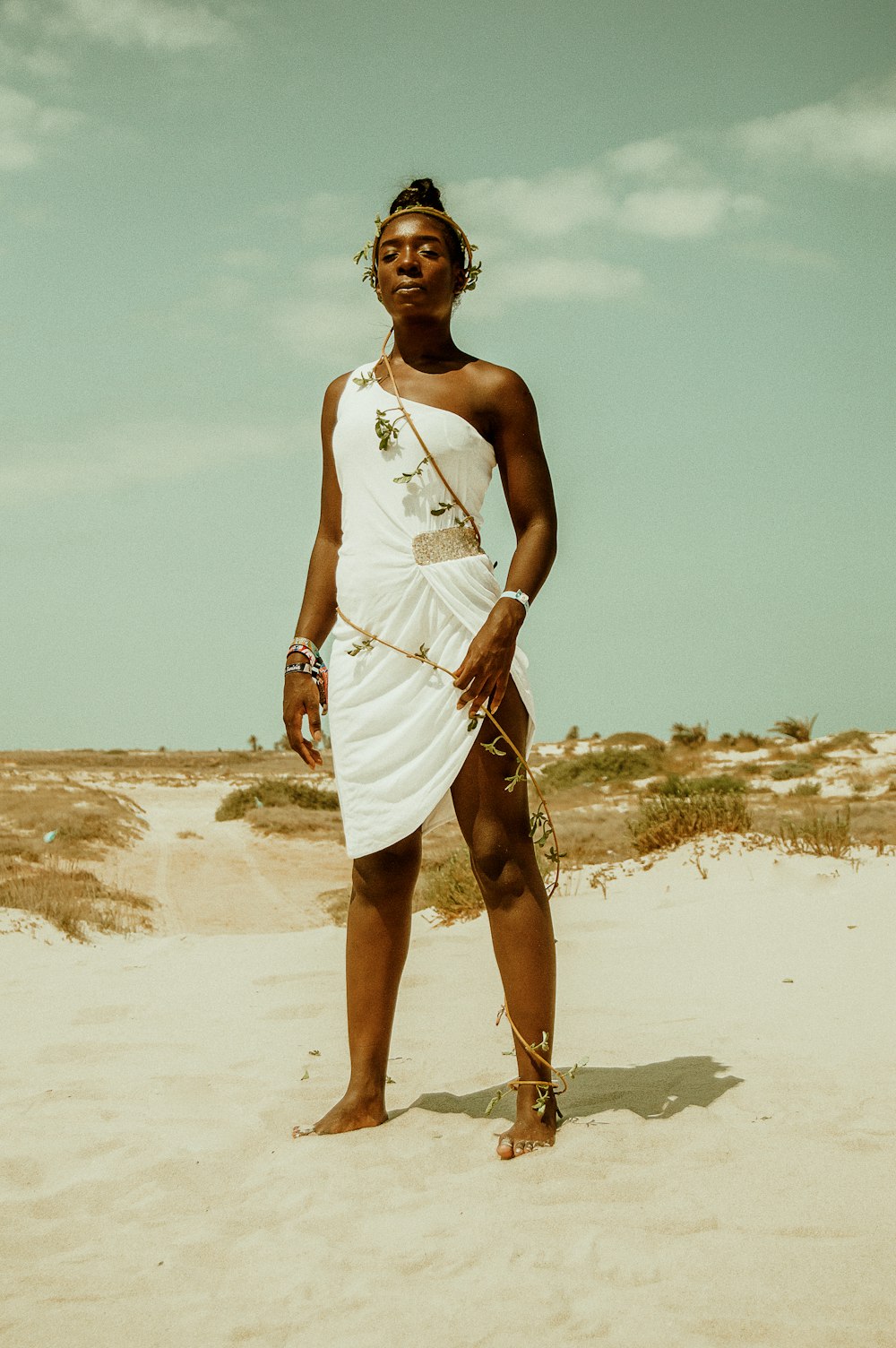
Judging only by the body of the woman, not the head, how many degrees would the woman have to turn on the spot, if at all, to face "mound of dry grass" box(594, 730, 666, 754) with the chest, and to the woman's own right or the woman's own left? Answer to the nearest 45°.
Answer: approximately 180°

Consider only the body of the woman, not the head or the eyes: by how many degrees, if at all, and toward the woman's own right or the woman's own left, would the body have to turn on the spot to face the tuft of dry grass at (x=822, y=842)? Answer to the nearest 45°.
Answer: approximately 135° to the woman's own left

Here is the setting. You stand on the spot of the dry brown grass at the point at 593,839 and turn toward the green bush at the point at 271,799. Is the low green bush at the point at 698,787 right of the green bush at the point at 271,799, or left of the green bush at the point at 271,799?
right

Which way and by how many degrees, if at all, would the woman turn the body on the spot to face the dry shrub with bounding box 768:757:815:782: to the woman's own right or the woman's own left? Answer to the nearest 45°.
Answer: approximately 180°

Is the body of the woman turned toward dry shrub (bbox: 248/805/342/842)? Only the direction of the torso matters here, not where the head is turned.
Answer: no

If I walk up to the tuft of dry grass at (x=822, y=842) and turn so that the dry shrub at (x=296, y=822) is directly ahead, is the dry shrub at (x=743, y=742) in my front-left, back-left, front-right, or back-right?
front-right

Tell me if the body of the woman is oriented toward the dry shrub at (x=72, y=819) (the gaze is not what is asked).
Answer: no

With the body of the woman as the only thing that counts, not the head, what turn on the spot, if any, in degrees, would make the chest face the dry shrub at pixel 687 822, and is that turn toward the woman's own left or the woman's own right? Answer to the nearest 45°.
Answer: approximately 180°

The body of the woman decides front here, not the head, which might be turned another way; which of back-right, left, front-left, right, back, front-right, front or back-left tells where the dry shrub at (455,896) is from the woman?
back

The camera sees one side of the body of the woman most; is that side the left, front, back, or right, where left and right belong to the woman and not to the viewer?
front

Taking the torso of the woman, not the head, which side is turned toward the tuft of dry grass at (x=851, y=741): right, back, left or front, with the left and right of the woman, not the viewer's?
back

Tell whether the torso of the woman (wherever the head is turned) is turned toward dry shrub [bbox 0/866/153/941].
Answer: no

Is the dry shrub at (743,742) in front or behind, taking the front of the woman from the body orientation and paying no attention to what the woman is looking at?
behind

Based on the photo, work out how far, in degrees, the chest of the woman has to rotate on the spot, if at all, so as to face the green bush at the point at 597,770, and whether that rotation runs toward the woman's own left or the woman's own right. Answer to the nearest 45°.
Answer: approximately 180°

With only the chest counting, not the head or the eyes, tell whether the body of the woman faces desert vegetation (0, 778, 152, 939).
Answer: no

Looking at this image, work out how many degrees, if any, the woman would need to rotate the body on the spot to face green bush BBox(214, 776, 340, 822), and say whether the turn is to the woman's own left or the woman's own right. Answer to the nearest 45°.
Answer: approximately 180°
